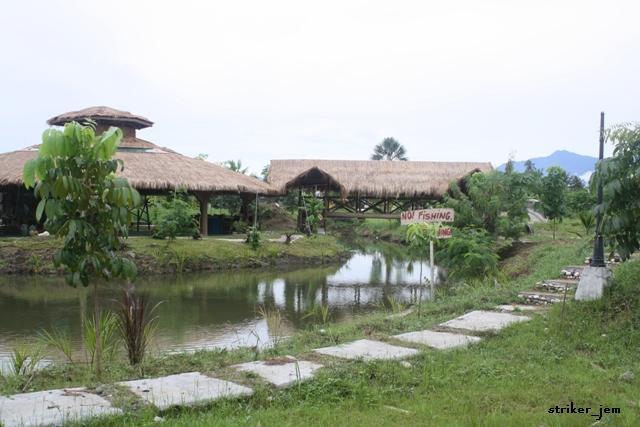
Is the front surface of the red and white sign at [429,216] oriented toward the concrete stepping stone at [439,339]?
yes

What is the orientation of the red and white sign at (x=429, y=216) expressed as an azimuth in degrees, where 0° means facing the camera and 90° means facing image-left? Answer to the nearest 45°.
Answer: approximately 0°

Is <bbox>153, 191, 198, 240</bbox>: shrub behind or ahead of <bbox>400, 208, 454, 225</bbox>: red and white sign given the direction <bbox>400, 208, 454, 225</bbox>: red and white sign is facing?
behind

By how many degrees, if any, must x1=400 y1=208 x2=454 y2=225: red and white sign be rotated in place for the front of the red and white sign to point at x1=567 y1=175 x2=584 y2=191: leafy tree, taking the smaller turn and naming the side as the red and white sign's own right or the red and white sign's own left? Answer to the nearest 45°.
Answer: approximately 180°

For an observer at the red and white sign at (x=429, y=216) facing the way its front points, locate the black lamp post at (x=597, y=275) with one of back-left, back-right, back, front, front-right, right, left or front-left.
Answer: front-left

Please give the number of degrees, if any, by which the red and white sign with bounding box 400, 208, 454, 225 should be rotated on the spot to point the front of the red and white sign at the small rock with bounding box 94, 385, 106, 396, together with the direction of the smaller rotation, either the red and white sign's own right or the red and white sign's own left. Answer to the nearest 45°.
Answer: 0° — it already faces it

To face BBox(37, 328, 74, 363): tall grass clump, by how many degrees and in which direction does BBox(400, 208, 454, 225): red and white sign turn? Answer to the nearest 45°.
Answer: approximately 45° to its right

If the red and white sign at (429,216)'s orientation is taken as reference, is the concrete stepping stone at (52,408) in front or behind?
in front

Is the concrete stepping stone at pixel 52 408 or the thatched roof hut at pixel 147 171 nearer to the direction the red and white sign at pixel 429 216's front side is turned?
the concrete stepping stone

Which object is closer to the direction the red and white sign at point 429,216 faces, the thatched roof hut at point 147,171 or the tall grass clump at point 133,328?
the tall grass clump

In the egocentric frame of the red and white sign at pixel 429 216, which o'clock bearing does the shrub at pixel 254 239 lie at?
The shrub is roughly at 5 o'clock from the red and white sign.

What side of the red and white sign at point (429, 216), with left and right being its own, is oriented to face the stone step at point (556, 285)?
left

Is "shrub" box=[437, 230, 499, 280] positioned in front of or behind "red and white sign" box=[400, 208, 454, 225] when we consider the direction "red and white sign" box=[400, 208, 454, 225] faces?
behind

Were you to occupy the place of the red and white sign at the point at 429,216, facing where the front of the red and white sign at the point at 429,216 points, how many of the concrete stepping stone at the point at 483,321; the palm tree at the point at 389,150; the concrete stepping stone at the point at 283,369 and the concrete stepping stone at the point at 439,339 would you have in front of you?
3

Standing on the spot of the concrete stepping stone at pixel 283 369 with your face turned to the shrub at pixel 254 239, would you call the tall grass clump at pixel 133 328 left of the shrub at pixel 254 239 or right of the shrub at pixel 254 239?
left
